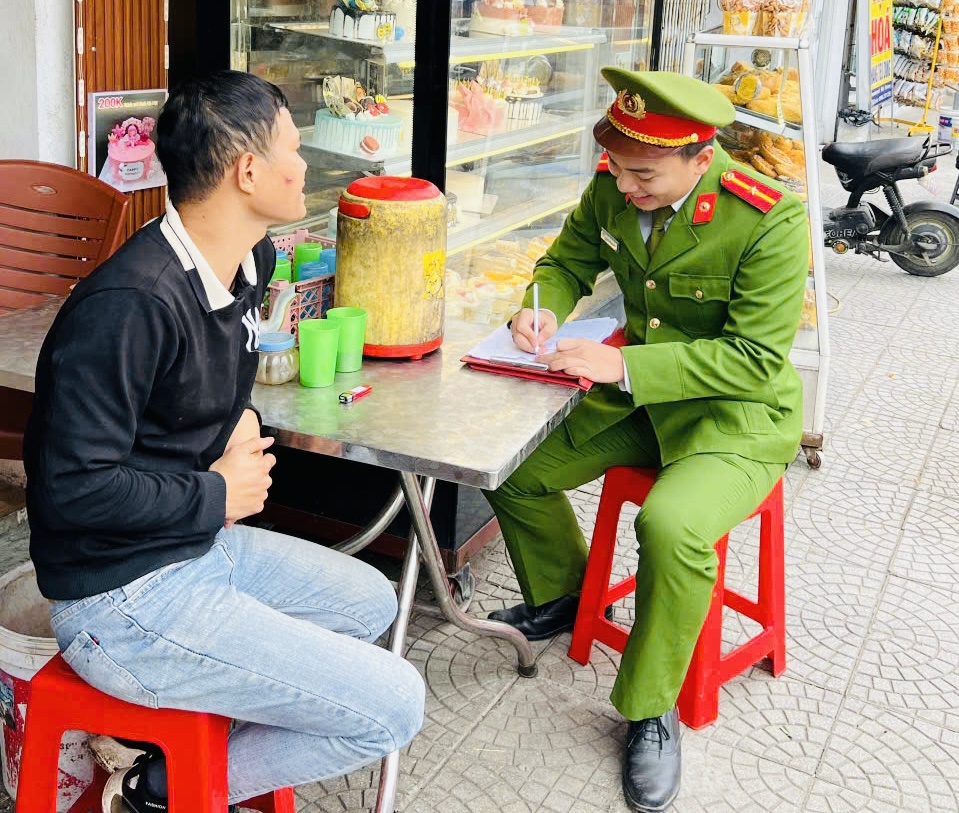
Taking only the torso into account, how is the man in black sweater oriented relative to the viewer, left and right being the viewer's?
facing to the right of the viewer

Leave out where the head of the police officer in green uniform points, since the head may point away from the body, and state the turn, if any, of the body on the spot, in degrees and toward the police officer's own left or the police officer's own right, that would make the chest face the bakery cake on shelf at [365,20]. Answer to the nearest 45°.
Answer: approximately 90° to the police officer's own right

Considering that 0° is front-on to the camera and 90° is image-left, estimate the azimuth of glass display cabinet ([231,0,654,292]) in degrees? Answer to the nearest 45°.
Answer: approximately 315°

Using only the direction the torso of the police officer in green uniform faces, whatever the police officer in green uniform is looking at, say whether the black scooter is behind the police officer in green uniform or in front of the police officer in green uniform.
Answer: behind

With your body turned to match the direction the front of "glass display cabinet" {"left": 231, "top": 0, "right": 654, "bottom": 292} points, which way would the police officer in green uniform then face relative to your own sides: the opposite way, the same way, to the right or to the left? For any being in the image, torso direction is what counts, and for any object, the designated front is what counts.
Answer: to the right
